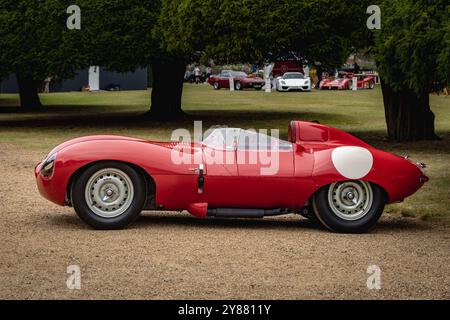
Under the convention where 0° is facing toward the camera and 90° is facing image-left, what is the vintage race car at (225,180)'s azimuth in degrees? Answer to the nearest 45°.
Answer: approximately 90°

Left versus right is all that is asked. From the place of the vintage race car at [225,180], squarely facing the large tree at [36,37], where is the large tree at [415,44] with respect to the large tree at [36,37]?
right

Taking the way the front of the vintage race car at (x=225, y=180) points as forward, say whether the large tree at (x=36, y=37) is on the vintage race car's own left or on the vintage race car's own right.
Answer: on the vintage race car's own right

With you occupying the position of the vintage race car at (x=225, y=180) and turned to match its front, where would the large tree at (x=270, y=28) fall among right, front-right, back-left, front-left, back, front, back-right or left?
right

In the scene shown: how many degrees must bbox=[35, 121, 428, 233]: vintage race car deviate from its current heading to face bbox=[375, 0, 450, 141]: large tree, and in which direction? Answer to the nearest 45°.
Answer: approximately 135° to its right
